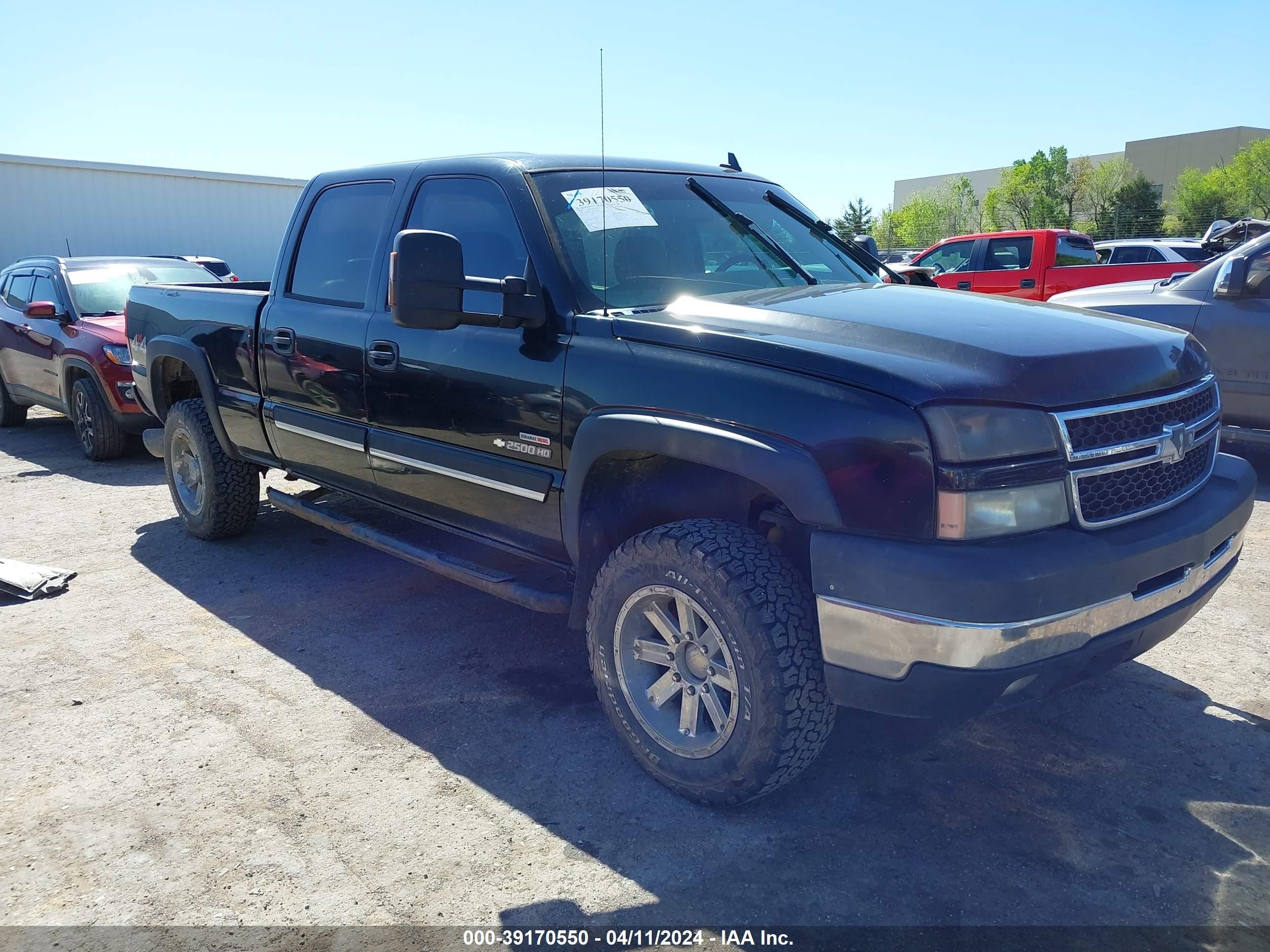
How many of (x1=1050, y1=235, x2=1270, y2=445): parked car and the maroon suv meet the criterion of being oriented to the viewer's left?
1

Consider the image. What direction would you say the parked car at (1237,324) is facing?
to the viewer's left

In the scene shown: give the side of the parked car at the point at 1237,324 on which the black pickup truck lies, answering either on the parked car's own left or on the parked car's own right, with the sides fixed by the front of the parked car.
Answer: on the parked car's own left

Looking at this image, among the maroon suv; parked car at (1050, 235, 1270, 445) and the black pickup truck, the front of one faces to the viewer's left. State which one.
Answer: the parked car

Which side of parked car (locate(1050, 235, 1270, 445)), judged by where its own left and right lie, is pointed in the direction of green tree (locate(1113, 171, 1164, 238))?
right

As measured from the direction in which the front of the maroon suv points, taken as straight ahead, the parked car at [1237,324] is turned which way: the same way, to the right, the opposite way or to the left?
the opposite way

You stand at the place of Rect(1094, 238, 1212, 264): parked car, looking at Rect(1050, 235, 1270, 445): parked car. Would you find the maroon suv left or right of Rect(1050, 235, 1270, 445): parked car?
right

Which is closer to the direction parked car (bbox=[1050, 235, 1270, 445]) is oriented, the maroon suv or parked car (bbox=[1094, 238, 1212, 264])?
the maroon suv

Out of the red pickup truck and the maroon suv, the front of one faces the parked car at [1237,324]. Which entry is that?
the maroon suv

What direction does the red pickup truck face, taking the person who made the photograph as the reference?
facing away from the viewer and to the left of the viewer

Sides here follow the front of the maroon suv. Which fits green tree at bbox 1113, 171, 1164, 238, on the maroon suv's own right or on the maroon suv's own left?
on the maroon suv's own left

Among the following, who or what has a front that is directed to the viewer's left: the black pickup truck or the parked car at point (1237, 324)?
the parked car
